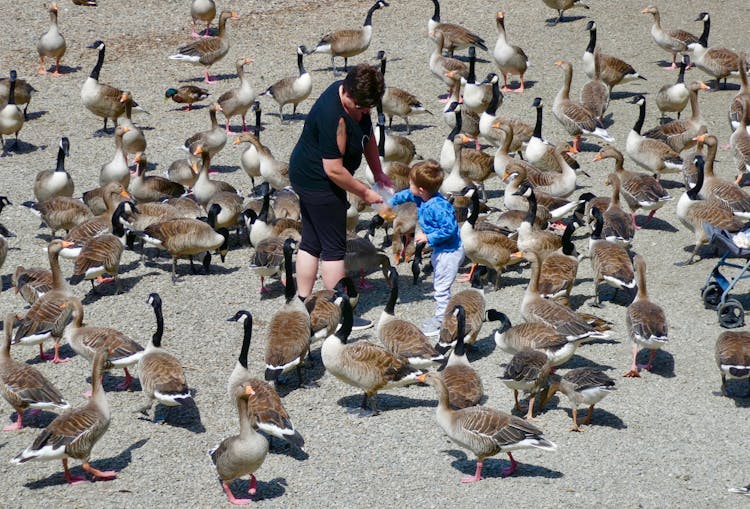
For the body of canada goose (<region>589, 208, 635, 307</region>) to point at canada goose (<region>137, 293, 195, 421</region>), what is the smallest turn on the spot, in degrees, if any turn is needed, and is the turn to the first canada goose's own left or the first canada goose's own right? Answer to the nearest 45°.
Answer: approximately 90° to the first canada goose's own left

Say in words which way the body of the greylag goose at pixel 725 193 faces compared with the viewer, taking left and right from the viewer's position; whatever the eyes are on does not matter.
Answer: facing to the left of the viewer

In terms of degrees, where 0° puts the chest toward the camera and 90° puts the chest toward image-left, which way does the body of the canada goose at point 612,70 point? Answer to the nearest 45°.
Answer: approximately 90°

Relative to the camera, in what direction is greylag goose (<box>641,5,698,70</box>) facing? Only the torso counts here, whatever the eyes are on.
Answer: to the viewer's left

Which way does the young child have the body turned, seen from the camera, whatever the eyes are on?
to the viewer's left

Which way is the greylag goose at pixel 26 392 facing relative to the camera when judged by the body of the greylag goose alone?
to the viewer's left

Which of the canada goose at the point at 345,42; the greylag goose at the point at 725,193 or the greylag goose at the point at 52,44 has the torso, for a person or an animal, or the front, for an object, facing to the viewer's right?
the canada goose at the point at 345,42

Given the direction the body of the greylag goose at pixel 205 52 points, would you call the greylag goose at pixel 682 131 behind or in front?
in front

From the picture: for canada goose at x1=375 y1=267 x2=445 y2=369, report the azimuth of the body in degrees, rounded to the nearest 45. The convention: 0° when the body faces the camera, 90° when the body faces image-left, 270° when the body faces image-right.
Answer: approximately 135°
